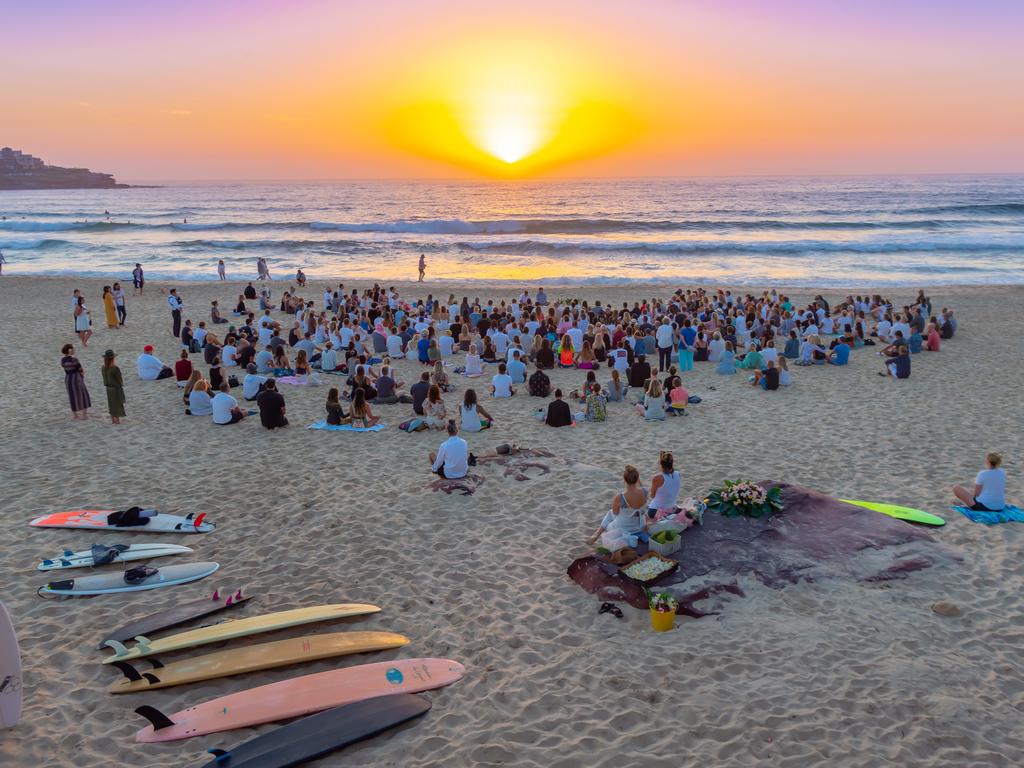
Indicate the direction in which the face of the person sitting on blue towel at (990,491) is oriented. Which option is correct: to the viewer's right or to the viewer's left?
to the viewer's left

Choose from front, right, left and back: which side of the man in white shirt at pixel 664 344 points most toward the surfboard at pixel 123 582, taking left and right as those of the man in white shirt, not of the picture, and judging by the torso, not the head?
back

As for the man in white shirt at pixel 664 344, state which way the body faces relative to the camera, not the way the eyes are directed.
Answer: away from the camera

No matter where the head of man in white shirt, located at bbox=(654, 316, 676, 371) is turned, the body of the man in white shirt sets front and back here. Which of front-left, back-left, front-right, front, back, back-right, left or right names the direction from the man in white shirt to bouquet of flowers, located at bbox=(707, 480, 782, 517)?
back

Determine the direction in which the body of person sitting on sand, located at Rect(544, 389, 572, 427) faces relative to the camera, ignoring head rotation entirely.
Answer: away from the camera

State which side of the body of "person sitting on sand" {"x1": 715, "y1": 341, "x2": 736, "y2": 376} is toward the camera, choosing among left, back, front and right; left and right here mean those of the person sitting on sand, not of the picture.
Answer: back

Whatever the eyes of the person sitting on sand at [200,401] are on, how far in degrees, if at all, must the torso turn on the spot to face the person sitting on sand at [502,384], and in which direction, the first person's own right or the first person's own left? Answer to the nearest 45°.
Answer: approximately 45° to the first person's own right

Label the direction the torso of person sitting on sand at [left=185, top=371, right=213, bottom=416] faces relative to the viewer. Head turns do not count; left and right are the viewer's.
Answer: facing away from the viewer and to the right of the viewer

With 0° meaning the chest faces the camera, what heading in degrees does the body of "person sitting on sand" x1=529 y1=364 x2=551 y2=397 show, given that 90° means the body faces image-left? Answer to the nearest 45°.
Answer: approximately 180°

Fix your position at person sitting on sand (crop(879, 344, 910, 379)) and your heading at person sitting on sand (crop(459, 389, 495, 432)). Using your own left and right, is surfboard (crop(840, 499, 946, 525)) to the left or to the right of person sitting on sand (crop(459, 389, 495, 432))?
left

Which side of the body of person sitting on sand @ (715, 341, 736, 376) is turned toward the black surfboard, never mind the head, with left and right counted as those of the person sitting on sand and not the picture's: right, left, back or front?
back

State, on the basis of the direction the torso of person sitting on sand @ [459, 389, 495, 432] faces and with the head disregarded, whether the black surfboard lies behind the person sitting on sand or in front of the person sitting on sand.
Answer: behind

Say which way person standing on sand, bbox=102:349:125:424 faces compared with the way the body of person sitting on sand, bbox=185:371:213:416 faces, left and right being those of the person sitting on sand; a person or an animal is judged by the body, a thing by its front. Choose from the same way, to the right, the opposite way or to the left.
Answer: the same way

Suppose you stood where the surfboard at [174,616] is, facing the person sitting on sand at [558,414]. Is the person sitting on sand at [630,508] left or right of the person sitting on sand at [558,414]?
right

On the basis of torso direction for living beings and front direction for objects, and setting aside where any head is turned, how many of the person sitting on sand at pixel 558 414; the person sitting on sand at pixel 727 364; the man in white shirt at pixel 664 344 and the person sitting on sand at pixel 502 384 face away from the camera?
4

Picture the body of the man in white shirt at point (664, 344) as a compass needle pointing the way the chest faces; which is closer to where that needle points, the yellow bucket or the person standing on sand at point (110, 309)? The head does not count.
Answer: the person standing on sand

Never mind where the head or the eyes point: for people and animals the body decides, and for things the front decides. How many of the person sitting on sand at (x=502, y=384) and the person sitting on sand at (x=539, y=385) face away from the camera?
2

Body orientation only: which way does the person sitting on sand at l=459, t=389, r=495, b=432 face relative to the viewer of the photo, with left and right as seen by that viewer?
facing away from the viewer and to the right of the viewer
